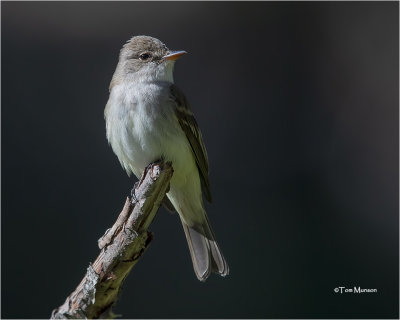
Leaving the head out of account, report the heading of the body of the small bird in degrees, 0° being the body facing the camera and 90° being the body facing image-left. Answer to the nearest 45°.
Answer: approximately 45°
